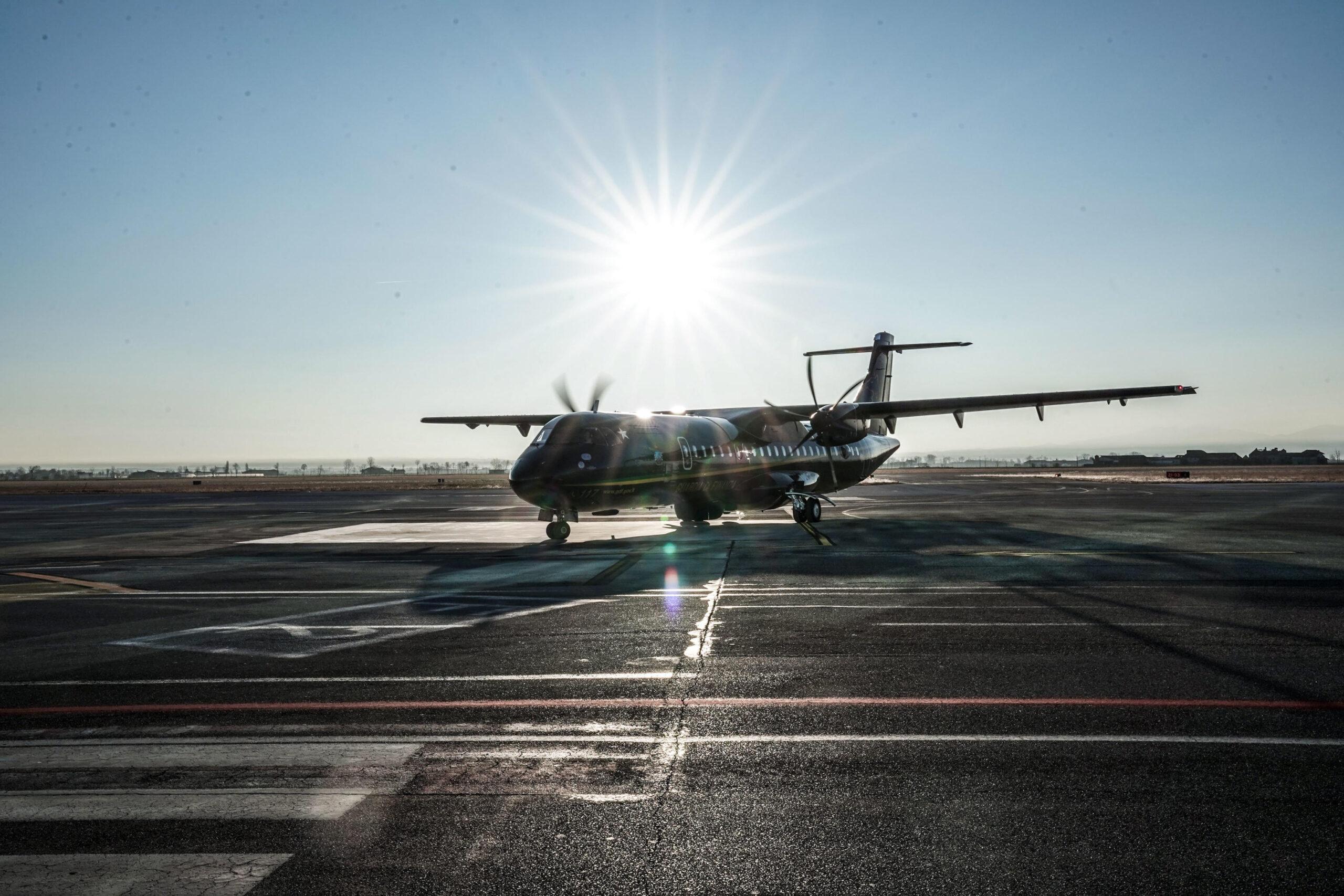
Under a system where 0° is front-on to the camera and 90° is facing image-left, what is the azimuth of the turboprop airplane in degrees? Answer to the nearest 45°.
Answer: approximately 45°
